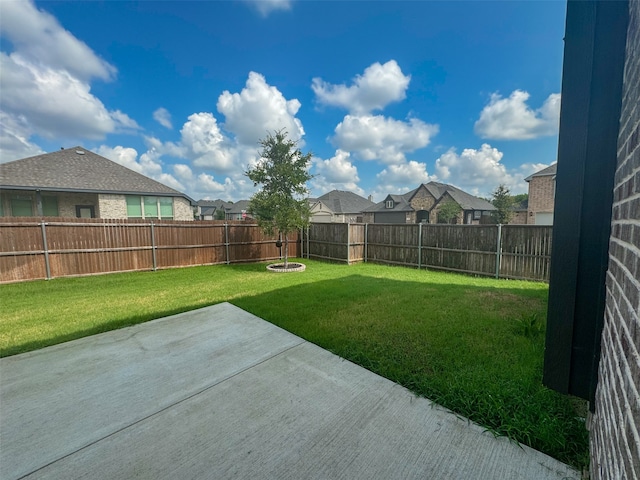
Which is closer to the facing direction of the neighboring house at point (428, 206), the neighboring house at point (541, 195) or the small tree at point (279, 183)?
the small tree

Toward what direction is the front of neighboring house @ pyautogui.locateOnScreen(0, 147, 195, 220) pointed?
away from the camera

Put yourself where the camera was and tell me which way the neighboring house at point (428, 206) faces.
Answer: facing the viewer

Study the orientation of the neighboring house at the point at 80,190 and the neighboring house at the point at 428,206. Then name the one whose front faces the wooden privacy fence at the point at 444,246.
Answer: the neighboring house at the point at 428,206

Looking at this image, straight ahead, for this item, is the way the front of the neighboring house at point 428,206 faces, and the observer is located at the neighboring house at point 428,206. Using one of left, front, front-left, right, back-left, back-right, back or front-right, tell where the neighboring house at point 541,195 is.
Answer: front-left

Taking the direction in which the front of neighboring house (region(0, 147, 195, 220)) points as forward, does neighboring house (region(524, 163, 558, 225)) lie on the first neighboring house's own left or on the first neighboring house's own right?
on the first neighboring house's own right

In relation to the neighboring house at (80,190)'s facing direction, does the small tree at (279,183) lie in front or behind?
behind

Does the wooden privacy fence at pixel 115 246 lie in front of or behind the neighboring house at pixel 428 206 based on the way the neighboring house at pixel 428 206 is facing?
in front

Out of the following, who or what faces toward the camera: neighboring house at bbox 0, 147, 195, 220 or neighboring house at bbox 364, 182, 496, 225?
neighboring house at bbox 364, 182, 496, 225

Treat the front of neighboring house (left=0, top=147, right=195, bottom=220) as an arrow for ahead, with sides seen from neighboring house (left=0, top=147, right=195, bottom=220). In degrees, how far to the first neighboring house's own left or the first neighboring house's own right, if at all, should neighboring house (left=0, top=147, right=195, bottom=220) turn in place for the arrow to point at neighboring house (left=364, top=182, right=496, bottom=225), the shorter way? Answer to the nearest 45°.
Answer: approximately 90° to the first neighboring house's own right

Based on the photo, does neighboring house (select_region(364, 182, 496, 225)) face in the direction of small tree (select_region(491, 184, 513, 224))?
no
